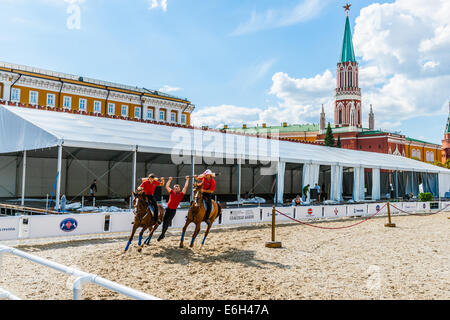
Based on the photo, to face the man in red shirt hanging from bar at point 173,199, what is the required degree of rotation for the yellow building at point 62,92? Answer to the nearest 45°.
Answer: approximately 45° to its right

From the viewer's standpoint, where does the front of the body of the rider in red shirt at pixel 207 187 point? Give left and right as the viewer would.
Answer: facing the viewer and to the left of the viewer

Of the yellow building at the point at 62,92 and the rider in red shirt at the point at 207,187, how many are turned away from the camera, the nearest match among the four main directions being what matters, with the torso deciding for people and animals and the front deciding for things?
0

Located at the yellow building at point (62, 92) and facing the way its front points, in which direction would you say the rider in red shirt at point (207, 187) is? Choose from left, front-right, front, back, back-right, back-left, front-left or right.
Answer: front-right

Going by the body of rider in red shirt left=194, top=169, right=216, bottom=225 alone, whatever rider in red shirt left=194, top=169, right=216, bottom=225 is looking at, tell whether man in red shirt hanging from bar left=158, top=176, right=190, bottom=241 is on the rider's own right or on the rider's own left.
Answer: on the rider's own right

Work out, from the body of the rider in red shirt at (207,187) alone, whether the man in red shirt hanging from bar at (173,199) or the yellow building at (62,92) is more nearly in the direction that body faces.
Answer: the man in red shirt hanging from bar

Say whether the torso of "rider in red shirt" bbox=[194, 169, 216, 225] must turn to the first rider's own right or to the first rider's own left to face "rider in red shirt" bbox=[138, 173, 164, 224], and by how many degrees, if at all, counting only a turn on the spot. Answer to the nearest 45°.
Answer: approximately 45° to the first rider's own right
